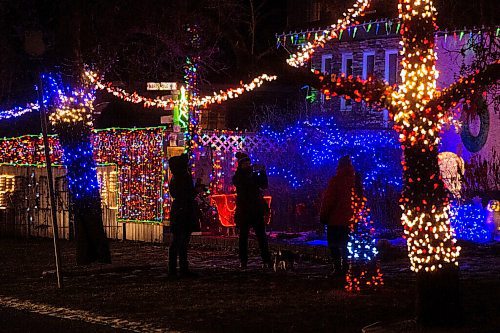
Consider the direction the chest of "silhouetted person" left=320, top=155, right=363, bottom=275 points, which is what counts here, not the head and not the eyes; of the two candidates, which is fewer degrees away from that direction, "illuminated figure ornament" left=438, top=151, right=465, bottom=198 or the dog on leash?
the illuminated figure ornament

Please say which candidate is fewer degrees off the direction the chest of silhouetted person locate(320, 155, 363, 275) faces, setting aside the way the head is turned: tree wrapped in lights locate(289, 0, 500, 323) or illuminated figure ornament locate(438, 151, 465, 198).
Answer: the illuminated figure ornament

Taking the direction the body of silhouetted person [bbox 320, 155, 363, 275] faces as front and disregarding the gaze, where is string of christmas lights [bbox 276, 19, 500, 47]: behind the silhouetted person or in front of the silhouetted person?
in front

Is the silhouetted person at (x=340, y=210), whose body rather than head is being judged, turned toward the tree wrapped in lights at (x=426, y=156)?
no

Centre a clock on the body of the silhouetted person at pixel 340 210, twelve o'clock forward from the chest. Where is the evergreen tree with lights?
The evergreen tree with lights is roughly at 4 o'clock from the silhouetted person.

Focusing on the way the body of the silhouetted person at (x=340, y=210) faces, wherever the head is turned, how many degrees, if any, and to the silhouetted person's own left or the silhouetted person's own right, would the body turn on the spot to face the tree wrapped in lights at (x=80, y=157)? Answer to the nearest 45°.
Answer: approximately 90° to the silhouetted person's own left

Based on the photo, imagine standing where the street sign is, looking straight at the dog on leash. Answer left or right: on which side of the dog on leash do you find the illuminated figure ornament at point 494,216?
left

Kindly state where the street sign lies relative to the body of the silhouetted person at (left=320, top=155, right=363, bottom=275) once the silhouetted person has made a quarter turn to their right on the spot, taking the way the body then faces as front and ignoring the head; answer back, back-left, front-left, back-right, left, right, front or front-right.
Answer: back

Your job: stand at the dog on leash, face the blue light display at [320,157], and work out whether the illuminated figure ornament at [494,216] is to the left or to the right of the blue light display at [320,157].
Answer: right

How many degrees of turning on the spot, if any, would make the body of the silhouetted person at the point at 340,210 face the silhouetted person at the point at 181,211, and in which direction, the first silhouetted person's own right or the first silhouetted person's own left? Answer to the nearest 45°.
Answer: approximately 135° to the first silhouetted person's own left

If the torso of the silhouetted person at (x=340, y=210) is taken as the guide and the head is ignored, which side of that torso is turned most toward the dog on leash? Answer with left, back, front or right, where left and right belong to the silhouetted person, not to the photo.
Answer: left
